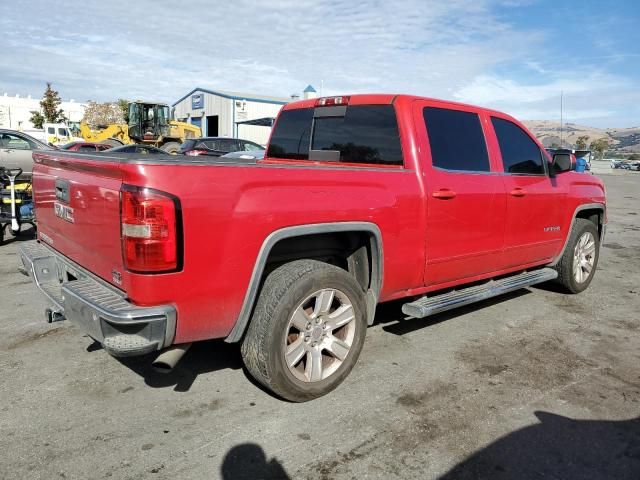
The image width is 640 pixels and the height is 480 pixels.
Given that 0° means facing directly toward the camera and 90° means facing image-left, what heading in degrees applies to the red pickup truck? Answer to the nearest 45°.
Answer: approximately 225°

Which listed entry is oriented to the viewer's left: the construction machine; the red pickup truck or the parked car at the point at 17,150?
the construction machine

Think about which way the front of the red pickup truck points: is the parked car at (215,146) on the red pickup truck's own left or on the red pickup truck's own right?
on the red pickup truck's own left

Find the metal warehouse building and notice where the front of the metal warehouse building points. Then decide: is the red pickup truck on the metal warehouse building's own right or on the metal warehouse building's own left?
on the metal warehouse building's own left

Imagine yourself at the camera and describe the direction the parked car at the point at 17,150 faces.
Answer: facing to the right of the viewer

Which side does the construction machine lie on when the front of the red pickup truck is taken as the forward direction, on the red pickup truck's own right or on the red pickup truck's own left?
on the red pickup truck's own left

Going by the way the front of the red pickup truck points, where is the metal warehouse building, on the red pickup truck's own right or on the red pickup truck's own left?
on the red pickup truck's own left

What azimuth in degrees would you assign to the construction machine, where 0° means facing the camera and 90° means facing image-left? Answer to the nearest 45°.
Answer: approximately 90°

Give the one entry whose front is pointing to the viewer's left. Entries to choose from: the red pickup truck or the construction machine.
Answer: the construction machine
